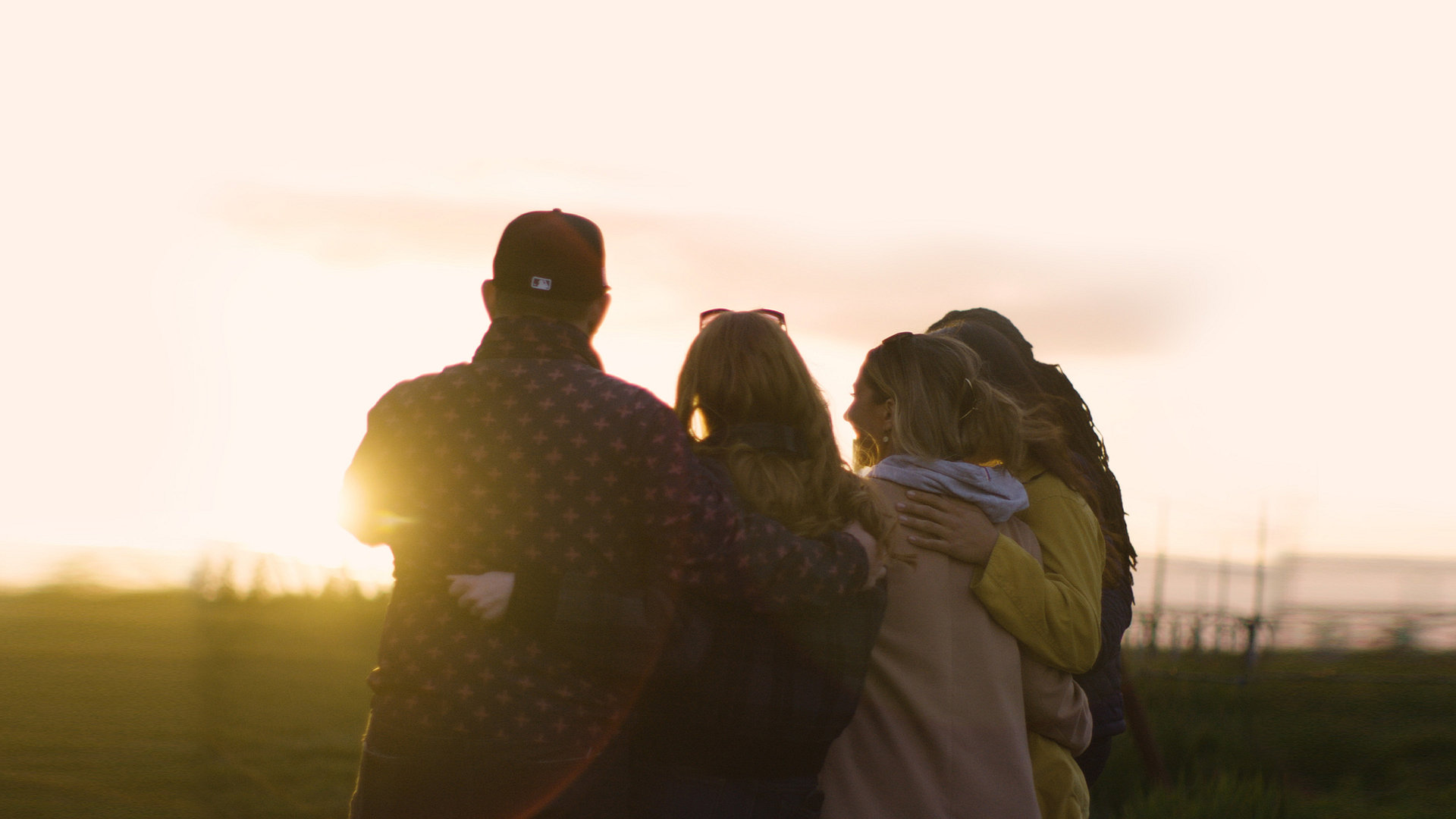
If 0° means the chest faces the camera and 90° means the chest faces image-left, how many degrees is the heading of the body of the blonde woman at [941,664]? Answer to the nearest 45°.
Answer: approximately 135°

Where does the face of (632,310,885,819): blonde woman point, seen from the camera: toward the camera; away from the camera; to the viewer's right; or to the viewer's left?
away from the camera

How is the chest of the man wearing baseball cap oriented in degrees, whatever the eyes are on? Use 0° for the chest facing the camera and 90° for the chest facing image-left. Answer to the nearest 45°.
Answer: approximately 180°

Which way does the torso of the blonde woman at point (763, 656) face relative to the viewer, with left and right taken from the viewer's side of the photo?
facing away from the viewer

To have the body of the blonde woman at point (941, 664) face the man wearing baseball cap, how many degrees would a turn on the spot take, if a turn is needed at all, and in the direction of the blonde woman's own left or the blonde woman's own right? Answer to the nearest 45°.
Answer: approximately 90° to the blonde woman's own left

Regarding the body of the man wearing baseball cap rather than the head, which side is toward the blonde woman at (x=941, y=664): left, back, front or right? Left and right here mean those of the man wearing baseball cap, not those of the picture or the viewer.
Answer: right
